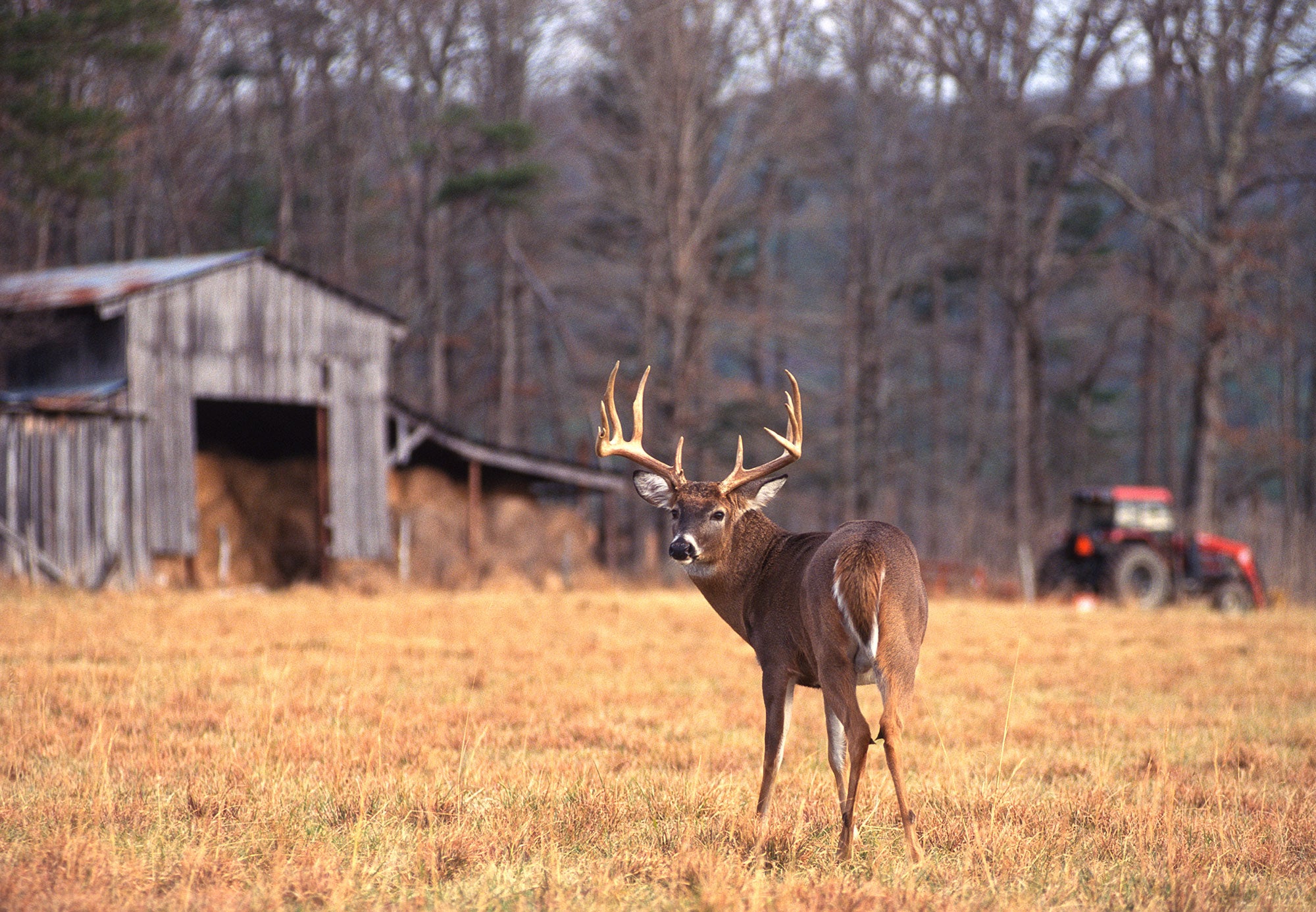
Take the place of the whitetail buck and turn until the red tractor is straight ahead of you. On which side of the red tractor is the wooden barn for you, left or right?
left

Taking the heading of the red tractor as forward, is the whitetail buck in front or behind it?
behind

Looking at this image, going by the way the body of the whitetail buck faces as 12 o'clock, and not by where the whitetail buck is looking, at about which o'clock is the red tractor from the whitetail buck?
The red tractor is roughly at 2 o'clock from the whitetail buck.

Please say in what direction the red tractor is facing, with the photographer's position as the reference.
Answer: facing away from the viewer and to the right of the viewer

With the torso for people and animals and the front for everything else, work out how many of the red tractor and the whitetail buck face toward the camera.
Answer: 0

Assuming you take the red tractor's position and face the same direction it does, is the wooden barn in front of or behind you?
behind

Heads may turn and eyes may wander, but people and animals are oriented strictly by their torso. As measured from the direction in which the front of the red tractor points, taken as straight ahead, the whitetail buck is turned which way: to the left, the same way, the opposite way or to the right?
to the left

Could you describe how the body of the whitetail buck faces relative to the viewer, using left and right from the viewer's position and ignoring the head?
facing away from the viewer and to the left of the viewer

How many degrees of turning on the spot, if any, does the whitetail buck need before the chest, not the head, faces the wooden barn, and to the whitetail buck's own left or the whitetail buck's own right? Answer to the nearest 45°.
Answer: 0° — it already faces it
